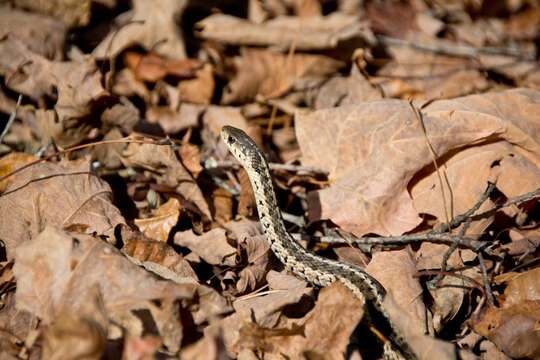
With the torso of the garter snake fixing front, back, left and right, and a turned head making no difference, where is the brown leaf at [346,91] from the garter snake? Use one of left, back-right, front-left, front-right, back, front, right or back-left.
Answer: right

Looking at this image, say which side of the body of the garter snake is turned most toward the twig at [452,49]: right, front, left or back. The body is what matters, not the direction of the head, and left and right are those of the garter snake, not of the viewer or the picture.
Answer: right

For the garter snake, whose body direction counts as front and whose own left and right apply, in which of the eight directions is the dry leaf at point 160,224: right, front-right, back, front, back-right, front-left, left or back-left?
front

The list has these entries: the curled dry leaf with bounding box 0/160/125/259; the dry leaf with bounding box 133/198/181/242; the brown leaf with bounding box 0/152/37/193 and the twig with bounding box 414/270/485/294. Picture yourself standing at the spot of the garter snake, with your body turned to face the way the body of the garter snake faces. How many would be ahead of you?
3

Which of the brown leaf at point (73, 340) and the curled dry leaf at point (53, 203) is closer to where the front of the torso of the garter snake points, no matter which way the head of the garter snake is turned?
the curled dry leaf

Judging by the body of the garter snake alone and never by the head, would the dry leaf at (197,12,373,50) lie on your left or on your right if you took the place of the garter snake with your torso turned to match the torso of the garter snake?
on your right

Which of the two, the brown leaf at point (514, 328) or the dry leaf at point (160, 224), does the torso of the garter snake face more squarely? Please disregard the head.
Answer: the dry leaf

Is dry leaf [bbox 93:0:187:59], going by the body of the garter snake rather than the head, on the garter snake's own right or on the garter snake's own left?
on the garter snake's own right

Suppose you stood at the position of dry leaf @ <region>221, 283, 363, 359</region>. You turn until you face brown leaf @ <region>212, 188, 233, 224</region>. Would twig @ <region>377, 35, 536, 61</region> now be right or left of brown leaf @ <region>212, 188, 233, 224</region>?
right

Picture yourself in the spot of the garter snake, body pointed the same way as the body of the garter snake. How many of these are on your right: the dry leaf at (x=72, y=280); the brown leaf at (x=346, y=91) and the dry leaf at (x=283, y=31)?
2

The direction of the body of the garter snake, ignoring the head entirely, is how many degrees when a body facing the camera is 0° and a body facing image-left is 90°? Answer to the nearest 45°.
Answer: approximately 90°

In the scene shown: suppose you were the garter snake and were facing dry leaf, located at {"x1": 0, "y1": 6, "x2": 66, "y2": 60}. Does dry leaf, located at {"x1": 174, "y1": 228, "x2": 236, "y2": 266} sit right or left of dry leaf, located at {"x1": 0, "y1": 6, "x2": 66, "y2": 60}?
left

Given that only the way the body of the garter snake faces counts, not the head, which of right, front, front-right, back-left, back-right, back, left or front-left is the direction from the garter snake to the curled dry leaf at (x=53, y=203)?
front

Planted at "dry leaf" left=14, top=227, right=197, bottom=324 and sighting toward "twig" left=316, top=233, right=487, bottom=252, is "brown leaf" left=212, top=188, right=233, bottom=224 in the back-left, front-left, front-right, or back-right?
front-left

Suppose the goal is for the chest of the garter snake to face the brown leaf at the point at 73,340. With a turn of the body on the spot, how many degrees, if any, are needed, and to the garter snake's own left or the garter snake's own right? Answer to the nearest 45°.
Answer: approximately 45° to the garter snake's own left

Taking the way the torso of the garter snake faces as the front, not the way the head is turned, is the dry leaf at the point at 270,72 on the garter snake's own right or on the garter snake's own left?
on the garter snake's own right

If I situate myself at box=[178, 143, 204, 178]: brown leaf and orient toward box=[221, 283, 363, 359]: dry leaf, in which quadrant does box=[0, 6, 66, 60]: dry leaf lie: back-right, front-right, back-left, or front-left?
back-right

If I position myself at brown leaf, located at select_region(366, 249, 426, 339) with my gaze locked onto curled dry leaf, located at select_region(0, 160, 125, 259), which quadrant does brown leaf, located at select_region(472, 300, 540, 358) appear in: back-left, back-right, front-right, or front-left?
back-left

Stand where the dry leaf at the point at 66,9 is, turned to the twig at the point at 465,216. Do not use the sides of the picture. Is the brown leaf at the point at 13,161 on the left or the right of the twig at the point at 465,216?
right

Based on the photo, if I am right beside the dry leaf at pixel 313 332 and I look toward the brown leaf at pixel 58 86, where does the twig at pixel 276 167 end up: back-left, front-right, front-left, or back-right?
front-right
